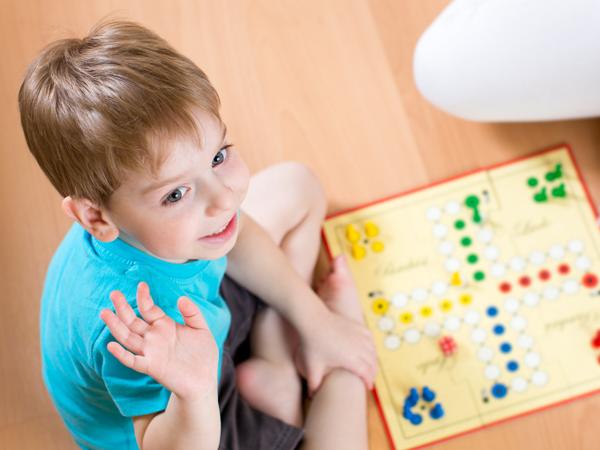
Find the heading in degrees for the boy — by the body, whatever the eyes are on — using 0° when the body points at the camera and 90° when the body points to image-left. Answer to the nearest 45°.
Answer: approximately 315°
